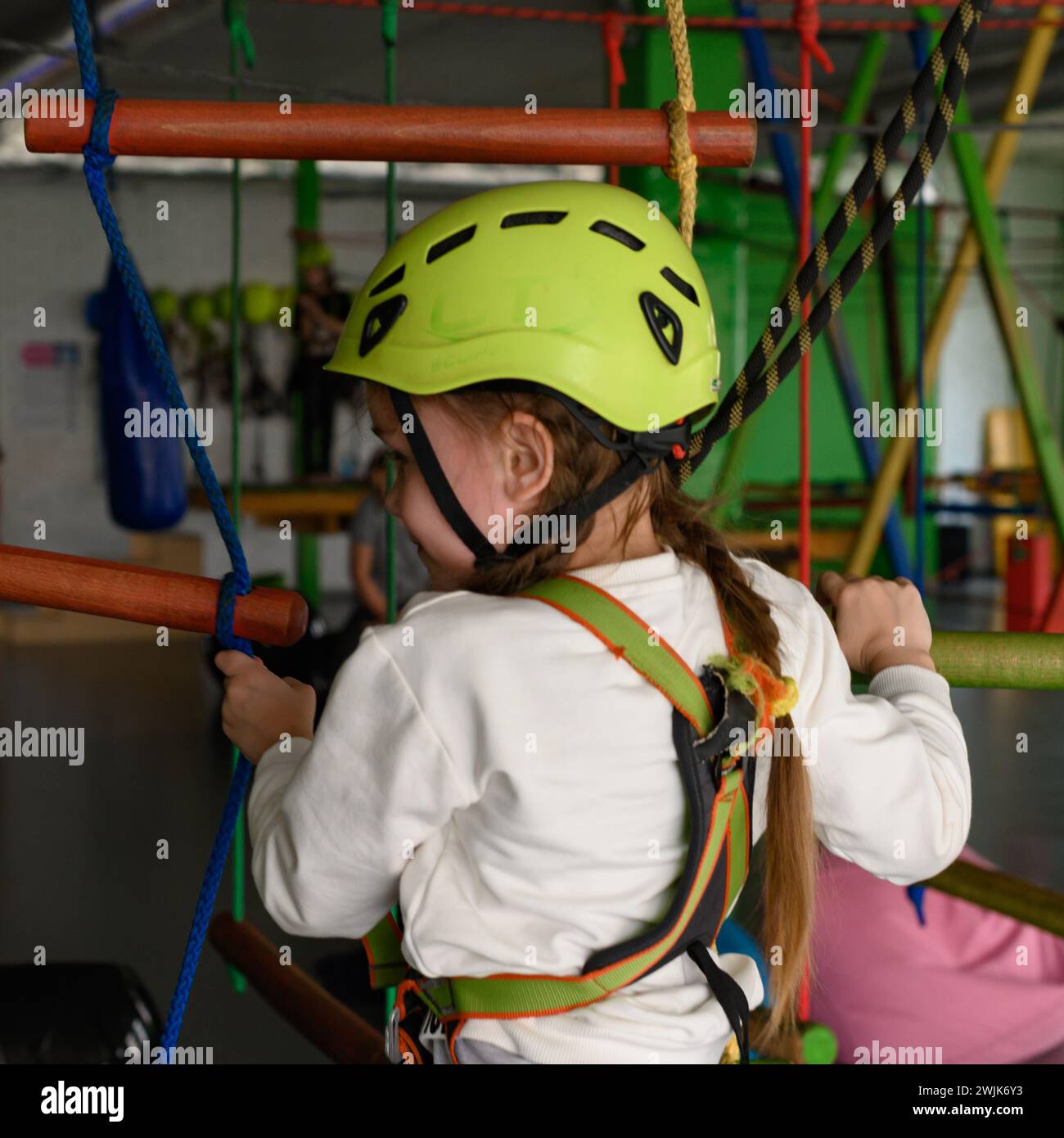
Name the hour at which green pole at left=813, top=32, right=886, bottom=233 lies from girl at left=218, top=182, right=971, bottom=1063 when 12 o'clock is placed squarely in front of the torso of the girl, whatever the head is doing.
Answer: The green pole is roughly at 2 o'clock from the girl.

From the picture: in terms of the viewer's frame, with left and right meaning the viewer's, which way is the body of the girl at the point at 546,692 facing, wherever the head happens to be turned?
facing away from the viewer and to the left of the viewer

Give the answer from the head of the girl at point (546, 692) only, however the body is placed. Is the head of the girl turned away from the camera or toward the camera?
away from the camera

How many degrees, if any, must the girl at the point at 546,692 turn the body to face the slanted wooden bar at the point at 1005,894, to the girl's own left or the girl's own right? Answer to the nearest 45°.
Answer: approximately 90° to the girl's own right

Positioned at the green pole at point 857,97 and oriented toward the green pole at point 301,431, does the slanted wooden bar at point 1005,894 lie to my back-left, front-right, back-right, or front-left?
back-left

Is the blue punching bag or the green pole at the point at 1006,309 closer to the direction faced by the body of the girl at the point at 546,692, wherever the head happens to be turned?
the blue punching bag

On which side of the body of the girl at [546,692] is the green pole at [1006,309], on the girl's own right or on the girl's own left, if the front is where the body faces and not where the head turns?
on the girl's own right
